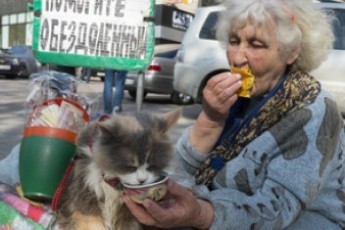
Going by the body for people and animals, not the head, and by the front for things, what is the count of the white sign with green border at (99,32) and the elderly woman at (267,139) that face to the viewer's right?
0

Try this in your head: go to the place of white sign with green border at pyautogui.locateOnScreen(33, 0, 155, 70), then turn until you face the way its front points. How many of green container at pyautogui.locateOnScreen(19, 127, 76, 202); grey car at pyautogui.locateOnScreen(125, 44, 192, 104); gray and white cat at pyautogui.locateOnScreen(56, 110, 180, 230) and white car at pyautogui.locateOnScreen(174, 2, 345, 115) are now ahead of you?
2

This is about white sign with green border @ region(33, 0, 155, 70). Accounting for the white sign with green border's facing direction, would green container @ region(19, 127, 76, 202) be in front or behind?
in front

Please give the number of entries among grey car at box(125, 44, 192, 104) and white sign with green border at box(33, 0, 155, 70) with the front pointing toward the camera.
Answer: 1

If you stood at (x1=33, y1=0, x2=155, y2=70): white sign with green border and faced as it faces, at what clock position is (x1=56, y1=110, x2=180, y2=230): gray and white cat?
The gray and white cat is roughly at 12 o'clock from the white sign with green border.
